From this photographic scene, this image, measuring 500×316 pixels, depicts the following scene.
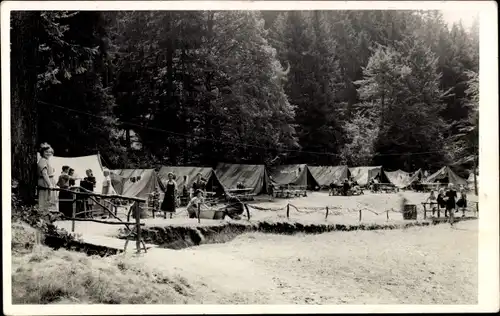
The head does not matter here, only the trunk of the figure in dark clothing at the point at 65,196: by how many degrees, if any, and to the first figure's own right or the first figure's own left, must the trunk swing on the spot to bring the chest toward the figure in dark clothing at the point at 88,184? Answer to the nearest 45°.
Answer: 0° — they already face them

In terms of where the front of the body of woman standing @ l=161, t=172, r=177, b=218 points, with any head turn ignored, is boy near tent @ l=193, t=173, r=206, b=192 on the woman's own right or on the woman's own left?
on the woman's own left

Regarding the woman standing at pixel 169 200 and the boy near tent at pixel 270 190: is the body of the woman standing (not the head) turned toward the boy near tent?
no

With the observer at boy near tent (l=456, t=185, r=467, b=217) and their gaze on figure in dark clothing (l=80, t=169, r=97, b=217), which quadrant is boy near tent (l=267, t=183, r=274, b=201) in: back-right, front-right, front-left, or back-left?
front-right

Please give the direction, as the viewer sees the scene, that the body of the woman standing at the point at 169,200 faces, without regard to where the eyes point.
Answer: toward the camera

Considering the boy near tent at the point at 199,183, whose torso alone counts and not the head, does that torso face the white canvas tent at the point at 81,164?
no

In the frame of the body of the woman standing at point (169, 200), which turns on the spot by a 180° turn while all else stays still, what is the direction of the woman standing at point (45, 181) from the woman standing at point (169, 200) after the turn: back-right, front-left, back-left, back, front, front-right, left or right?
back-left

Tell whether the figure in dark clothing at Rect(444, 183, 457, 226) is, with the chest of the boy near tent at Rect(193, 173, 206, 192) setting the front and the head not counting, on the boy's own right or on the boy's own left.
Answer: on the boy's own left

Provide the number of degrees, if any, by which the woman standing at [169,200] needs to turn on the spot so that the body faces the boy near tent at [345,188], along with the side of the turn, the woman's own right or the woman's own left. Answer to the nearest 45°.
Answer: approximately 90° to the woman's own left

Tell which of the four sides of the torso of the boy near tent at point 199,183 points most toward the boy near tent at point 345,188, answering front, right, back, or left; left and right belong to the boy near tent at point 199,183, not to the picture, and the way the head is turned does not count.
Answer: left

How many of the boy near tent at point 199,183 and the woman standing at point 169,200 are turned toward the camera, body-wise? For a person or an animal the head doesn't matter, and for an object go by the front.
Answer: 2

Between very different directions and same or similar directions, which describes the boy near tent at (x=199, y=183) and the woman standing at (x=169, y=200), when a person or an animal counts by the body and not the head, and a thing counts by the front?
same or similar directions

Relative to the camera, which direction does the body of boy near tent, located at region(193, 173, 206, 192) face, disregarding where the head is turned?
toward the camera

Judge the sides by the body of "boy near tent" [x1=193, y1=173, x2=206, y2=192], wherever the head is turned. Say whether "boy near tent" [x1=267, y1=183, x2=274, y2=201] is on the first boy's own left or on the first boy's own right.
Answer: on the first boy's own left
